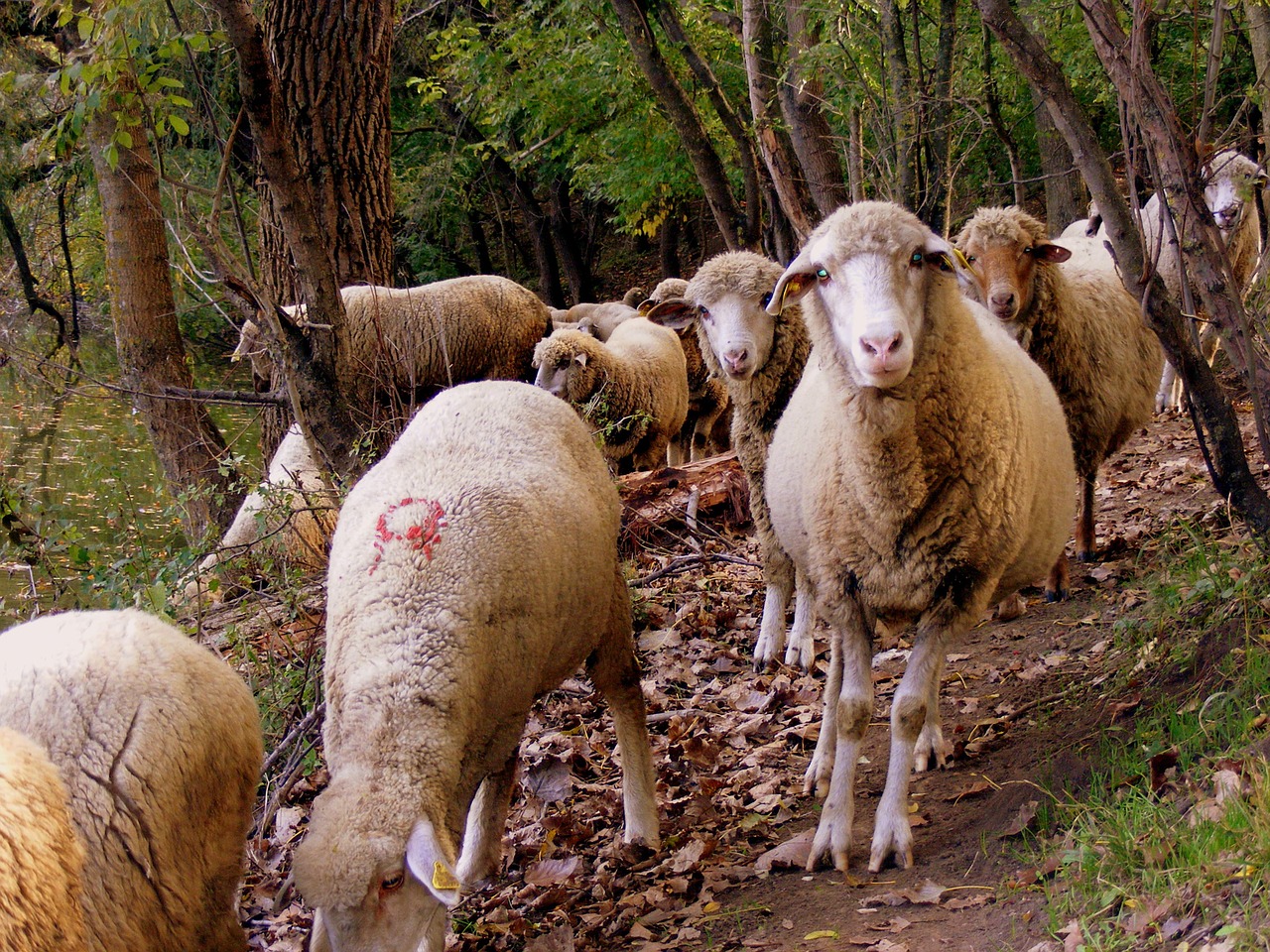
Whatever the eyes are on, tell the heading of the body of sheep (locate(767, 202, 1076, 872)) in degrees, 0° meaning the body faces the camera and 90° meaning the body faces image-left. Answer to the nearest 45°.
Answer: approximately 0°

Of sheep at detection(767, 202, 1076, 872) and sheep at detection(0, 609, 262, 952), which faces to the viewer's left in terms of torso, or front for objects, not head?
sheep at detection(0, 609, 262, 952)

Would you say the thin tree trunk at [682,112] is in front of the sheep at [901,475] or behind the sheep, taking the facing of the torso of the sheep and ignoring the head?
behind

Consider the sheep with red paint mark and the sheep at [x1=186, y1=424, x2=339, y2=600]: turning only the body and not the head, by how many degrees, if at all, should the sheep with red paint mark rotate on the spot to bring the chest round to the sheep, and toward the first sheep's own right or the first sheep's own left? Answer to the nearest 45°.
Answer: approximately 135° to the first sheep's own right

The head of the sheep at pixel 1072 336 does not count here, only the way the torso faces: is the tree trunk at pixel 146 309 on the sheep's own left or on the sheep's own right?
on the sheep's own right

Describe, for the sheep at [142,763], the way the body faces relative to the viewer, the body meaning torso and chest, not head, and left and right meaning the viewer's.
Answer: facing to the left of the viewer

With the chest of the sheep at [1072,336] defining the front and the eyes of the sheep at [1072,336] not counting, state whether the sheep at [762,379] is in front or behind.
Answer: in front

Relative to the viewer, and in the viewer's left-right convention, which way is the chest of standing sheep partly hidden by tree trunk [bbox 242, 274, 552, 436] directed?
facing to the left of the viewer
